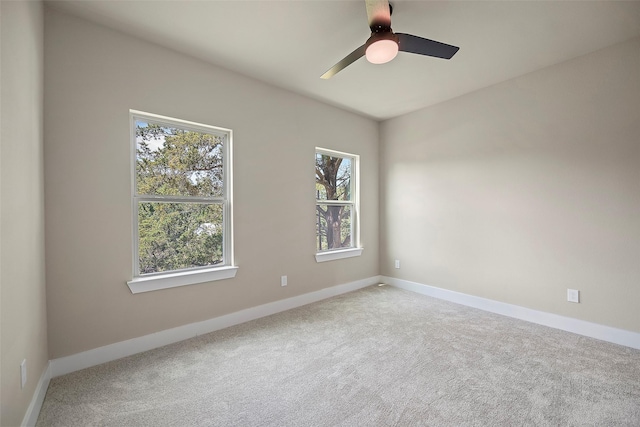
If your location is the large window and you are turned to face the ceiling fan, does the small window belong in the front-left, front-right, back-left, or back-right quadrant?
front-left

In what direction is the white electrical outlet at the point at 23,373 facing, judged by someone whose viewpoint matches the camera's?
facing to the right of the viewer

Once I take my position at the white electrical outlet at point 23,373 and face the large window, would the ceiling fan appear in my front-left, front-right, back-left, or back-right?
front-right

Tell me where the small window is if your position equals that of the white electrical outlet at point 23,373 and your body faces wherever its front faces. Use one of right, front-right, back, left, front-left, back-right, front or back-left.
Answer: front

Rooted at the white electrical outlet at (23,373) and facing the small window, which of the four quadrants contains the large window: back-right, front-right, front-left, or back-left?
front-left

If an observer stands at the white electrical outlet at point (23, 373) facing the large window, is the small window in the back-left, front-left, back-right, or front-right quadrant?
front-right

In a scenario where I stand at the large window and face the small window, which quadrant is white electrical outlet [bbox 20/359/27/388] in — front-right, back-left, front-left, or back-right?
back-right

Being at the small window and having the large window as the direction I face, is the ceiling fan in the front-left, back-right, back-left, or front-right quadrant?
front-left

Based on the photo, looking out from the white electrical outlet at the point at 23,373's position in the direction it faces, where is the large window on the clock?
The large window is roughly at 11 o'clock from the white electrical outlet.

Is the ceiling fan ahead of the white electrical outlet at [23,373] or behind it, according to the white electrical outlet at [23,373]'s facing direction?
ahead

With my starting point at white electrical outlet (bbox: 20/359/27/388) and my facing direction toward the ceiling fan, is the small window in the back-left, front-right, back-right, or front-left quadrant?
front-left
